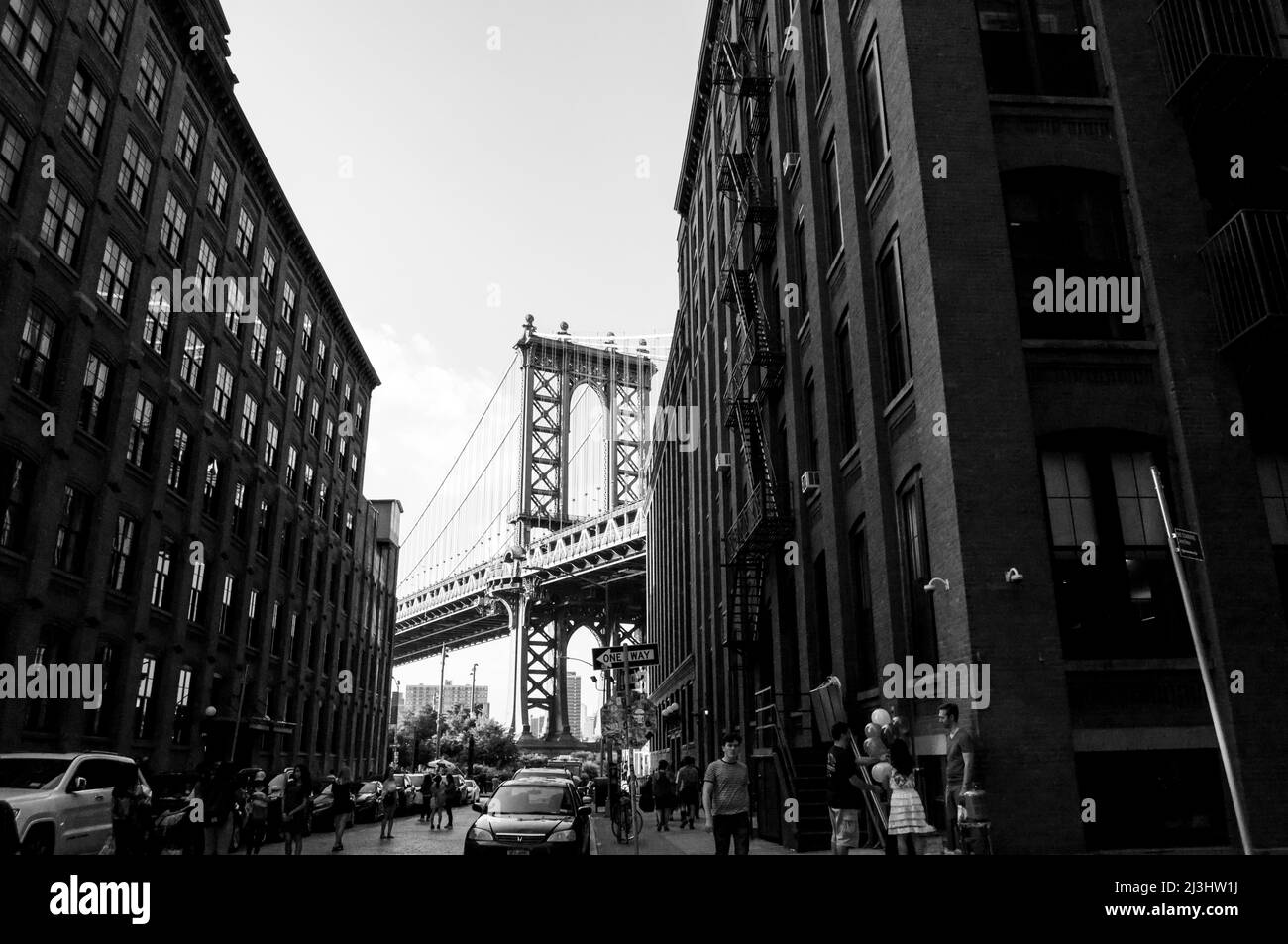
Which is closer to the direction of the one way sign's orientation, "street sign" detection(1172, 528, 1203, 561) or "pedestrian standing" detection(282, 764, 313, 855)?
the street sign

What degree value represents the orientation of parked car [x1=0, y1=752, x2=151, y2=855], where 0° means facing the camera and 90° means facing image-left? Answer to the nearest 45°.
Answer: approximately 45°

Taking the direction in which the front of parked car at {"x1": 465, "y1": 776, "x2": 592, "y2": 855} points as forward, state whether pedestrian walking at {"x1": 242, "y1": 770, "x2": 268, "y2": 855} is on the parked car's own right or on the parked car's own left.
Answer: on the parked car's own right

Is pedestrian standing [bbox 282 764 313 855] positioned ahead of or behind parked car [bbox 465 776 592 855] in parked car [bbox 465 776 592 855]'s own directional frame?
behind

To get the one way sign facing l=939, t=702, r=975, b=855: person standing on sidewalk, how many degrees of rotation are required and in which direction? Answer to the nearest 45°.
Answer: approximately 45° to its left

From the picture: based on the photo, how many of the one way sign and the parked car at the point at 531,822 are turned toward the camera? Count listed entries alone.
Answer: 2

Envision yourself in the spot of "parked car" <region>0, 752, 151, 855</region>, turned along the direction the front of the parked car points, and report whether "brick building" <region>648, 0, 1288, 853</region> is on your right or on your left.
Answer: on your left

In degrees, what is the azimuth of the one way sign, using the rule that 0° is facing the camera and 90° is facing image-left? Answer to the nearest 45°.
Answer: approximately 0°

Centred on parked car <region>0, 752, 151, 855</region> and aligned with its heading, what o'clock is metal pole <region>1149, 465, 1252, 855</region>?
The metal pole is roughly at 9 o'clock from the parked car.

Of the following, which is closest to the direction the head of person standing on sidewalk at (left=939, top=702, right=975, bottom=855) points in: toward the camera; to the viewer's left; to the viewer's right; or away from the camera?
to the viewer's left
